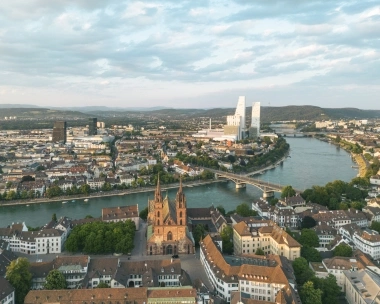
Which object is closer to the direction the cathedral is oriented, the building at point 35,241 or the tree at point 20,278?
the tree

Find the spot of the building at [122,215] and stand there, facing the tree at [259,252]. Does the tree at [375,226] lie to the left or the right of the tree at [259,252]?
left

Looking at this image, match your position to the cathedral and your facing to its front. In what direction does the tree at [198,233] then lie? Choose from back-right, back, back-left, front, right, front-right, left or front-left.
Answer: back-left

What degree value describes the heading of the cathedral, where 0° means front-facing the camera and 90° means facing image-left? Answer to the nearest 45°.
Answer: approximately 0°

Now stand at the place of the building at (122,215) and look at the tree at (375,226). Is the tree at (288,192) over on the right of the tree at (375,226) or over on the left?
left

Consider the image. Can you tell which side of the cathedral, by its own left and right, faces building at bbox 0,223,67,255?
right

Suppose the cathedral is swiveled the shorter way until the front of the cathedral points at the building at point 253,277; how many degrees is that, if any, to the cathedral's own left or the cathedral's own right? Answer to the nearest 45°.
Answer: approximately 45° to the cathedral's own left

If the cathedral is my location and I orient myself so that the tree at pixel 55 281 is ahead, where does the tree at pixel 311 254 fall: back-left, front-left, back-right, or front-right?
back-left

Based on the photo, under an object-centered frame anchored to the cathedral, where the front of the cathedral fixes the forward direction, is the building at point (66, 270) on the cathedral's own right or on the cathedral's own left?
on the cathedral's own right

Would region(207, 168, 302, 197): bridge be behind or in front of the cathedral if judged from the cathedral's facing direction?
behind

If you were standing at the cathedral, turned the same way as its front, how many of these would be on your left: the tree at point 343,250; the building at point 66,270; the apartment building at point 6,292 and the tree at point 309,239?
2
